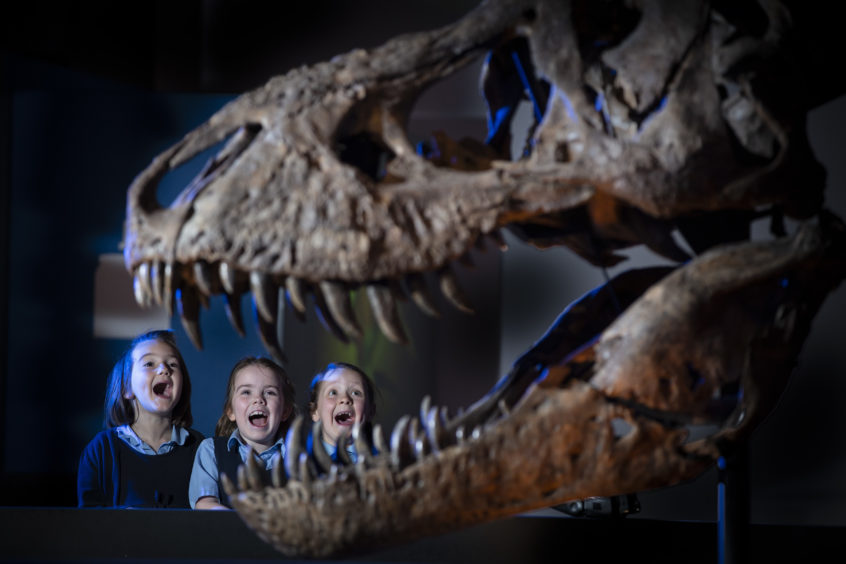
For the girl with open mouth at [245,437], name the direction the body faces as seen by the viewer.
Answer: toward the camera

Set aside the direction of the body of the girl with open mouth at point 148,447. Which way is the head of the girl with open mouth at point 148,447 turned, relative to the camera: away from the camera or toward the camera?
toward the camera

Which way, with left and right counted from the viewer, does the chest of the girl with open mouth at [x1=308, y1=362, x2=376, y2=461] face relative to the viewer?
facing the viewer

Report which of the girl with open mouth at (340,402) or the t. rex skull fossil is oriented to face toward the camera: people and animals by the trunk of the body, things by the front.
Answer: the girl with open mouth

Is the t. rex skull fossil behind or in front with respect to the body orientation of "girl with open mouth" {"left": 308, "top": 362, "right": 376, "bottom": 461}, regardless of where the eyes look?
in front

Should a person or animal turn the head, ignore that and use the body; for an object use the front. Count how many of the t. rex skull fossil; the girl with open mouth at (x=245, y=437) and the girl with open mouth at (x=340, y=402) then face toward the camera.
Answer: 2

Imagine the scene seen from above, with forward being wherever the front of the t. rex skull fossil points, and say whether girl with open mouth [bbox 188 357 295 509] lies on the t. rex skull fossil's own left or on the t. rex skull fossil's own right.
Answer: on the t. rex skull fossil's own right

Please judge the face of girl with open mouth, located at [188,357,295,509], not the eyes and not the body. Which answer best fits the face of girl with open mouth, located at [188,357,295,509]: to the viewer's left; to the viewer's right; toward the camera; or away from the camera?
toward the camera

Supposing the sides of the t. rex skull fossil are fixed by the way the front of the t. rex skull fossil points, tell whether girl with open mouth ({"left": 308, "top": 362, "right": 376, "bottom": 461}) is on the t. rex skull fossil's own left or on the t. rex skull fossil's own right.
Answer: on the t. rex skull fossil's own right

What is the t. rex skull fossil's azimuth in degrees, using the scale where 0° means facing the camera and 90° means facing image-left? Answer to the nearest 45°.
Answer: approximately 90°
